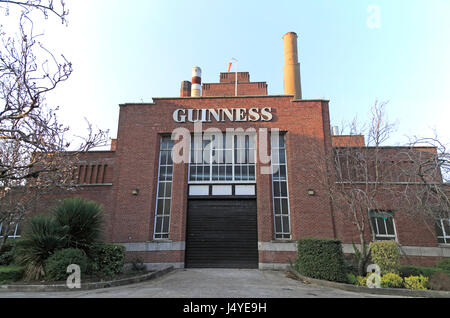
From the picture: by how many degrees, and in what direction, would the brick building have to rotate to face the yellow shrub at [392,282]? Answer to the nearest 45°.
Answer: approximately 45° to its left

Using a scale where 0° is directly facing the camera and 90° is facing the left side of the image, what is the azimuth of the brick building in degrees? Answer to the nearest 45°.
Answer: approximately 0°

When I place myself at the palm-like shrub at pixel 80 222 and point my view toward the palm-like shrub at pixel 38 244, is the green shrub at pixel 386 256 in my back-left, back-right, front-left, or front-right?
back-left

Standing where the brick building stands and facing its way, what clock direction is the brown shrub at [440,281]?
The brown shrub is roughly at 10 o'clock from the brick building.

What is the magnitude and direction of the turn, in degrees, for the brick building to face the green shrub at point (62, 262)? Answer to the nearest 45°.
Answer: approximately 45° to its right

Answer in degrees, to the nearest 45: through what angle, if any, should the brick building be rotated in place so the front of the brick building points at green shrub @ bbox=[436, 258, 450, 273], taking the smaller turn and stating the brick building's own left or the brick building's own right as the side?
approximately 90° to the brick building's own left

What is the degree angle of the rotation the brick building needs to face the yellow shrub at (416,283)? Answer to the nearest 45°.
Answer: approximately 45° to its left

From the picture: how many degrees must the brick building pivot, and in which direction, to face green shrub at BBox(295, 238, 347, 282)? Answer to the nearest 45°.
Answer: approximately 45° to its left

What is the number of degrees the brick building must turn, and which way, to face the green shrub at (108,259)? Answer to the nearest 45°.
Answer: approximately 45° to its right

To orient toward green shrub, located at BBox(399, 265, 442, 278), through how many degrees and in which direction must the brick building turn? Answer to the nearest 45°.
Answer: approximately 90° to its left
